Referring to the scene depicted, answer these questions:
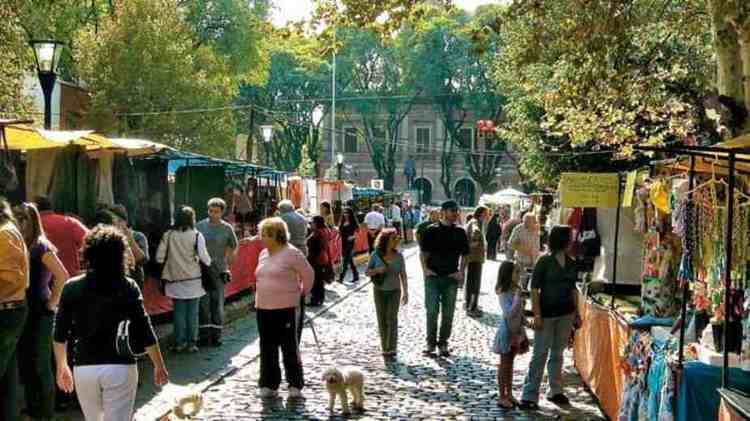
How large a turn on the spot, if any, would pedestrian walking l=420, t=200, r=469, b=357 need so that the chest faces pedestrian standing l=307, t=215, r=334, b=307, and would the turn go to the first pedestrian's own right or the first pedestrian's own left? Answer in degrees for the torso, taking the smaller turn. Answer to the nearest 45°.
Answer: approximately 135° to the first pedestrian's own right

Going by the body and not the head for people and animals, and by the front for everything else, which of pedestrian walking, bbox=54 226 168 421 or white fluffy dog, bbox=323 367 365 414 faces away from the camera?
the pedestrian walking

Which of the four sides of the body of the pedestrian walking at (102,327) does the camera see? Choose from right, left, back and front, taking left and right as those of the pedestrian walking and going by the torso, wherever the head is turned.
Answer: back

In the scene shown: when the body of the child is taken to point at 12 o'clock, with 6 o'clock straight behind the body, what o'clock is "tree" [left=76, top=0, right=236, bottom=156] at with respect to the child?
The tree is roughly at 8 o'clock from the child.

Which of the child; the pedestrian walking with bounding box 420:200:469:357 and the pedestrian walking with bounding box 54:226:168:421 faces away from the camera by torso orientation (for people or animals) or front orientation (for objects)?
the pedestrian walking with bounding box 54:226:168:421

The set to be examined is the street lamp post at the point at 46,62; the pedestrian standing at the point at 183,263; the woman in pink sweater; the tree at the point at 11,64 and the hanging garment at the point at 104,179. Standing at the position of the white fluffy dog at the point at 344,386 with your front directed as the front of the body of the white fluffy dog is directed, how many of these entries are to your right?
5

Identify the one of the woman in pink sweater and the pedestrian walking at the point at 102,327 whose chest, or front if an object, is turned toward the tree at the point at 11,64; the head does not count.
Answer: the pedestrian walking

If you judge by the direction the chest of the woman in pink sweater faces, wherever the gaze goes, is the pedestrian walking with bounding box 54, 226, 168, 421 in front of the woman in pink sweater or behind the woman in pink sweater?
in front

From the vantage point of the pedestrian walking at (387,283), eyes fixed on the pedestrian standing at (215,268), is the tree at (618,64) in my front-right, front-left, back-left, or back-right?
back-right

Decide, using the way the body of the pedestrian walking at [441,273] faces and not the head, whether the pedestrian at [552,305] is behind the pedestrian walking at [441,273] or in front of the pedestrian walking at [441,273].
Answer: in front

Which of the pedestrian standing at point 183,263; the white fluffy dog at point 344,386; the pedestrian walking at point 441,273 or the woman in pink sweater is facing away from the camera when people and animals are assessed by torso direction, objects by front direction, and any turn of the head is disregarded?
the pedestrian standing at point 183,263
